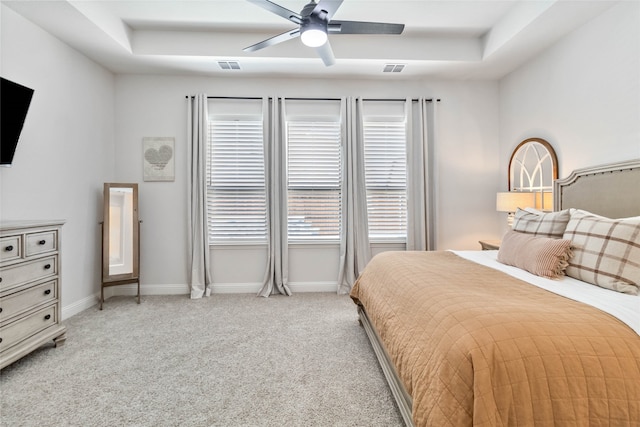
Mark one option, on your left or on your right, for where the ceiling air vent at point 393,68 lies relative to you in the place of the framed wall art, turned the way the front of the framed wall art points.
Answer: on your left

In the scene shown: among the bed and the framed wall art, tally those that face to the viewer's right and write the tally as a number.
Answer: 0

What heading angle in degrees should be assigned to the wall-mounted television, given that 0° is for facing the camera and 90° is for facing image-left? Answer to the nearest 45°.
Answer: approximately 315°

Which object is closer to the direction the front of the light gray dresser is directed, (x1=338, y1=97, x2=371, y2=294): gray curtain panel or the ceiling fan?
the ceiling fan

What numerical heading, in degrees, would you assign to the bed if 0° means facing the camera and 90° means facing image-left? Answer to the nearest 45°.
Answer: approximately 45°

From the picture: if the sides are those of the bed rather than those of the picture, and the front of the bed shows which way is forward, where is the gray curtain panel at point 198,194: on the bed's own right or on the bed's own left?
on the bed's own right

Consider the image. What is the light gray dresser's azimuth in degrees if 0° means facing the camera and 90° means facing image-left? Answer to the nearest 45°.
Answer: approximately 315°

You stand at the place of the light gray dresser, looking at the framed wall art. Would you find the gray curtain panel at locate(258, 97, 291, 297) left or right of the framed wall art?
right

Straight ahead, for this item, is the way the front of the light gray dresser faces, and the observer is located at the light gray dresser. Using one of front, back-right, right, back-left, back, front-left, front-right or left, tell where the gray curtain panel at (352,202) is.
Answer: front-left

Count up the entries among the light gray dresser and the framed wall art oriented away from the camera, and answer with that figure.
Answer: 0

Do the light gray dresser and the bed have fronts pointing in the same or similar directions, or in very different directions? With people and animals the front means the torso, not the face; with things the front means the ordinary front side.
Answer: very different directions

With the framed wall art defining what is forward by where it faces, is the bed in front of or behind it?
in front

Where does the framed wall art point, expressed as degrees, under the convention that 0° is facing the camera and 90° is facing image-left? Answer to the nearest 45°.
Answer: approximately 0°

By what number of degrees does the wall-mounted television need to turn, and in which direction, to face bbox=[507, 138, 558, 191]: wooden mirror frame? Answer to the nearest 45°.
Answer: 0° — it already faces it

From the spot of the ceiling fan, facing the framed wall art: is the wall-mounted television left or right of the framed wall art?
left

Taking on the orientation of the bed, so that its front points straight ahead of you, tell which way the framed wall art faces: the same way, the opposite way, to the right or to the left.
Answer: to the left

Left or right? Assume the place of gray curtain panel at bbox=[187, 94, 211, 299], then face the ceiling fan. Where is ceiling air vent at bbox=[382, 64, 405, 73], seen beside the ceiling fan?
left

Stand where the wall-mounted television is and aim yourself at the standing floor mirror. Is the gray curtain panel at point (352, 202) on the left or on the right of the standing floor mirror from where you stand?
right
